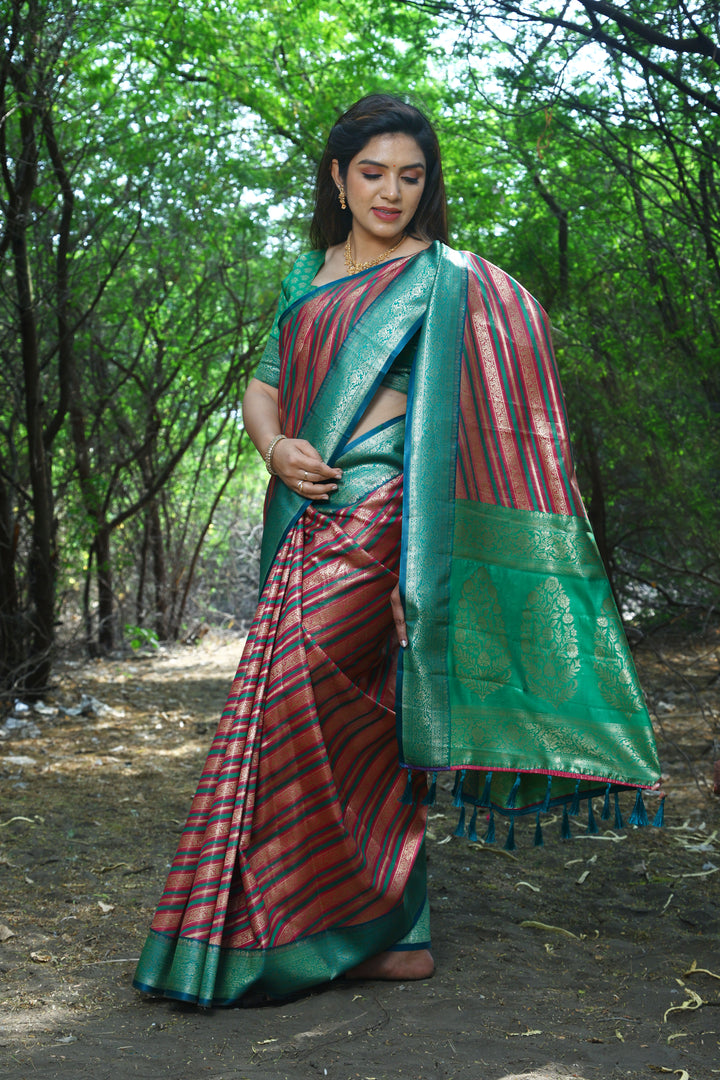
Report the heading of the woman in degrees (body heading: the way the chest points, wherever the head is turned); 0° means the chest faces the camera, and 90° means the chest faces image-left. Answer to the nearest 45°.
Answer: approximately 45°

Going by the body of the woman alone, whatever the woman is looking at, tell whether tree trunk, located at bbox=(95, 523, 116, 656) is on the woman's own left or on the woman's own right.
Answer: on the woman's own right
